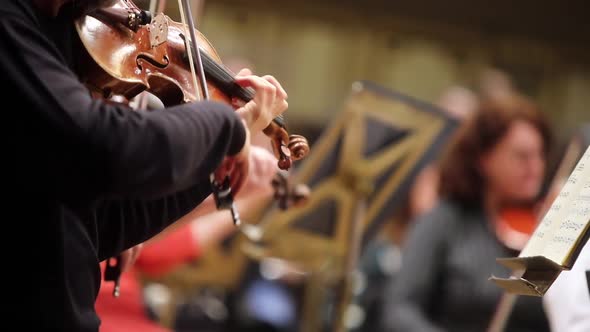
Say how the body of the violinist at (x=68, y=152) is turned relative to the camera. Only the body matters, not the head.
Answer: to the viewer's right

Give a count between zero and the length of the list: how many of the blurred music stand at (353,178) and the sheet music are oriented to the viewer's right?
0

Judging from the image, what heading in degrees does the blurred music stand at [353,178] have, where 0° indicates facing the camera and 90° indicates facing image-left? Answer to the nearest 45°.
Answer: approximately 135°

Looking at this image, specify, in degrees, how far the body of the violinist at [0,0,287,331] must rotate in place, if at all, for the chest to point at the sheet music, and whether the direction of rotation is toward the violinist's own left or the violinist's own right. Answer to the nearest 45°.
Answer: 0° — they already face it

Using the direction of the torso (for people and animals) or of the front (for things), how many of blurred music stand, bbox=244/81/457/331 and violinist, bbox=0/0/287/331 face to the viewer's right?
1

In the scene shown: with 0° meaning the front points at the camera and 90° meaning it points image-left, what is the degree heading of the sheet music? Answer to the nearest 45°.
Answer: approximately 45°

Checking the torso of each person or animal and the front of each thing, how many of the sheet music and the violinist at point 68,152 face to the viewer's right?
1

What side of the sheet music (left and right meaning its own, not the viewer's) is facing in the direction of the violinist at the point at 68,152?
front
